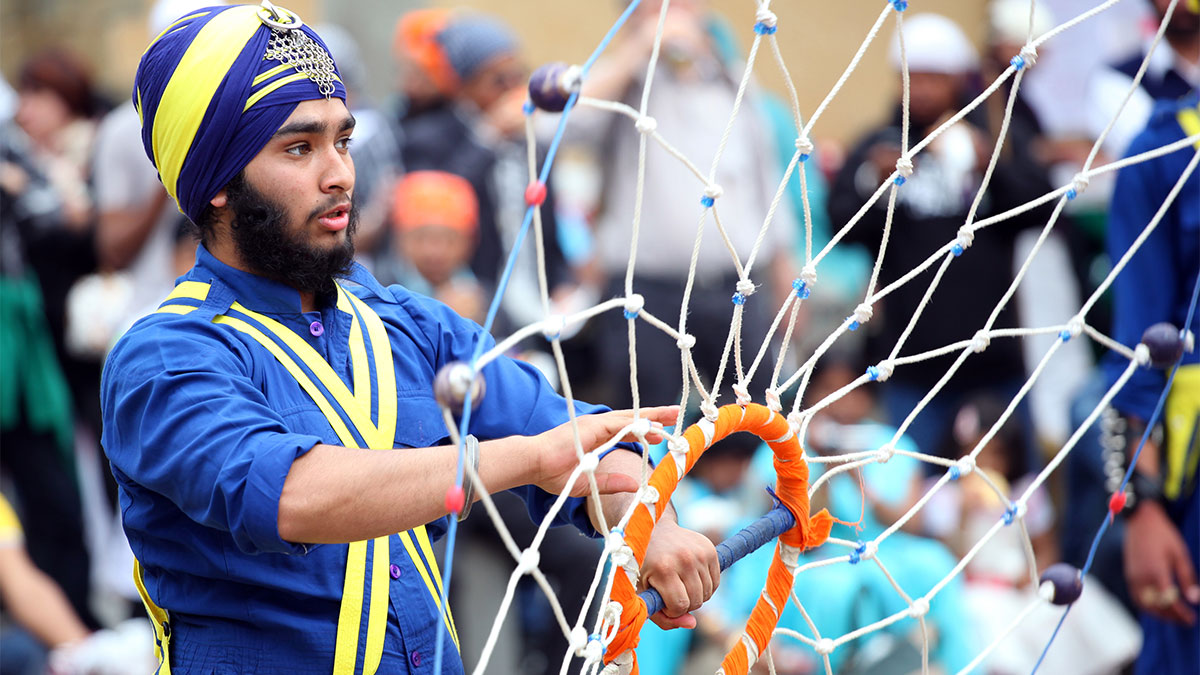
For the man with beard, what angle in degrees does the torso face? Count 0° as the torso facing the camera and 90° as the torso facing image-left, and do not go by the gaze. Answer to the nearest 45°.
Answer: approximately 315°

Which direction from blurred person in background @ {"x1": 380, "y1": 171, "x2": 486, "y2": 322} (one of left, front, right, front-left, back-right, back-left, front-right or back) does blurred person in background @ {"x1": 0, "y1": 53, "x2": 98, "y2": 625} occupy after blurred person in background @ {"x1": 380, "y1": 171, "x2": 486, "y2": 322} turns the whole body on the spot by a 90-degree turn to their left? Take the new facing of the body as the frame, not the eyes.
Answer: back

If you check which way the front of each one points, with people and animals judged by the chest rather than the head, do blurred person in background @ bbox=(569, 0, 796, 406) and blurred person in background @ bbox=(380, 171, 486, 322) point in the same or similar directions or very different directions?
same or similar directions

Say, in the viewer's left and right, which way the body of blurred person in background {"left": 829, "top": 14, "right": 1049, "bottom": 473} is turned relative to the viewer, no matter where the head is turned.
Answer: facing the viewer

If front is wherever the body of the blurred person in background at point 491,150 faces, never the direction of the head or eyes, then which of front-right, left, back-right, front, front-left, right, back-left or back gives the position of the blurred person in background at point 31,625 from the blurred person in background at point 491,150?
right

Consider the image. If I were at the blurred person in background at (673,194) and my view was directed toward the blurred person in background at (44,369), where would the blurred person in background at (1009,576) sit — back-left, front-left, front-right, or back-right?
back-left

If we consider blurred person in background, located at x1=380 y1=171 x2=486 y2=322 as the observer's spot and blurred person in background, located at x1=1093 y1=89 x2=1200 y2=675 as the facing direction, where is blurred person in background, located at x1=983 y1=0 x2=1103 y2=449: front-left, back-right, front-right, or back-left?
front-left

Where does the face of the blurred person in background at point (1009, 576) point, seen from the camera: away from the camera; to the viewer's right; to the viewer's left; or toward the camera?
toward the camera

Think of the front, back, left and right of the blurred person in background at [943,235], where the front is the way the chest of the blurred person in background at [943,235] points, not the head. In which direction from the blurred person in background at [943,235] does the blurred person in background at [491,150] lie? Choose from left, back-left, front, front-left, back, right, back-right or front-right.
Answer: right

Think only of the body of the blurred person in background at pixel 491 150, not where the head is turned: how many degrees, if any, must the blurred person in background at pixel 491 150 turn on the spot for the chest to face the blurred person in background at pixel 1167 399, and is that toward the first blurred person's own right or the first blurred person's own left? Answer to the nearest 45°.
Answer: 0° — they already face them

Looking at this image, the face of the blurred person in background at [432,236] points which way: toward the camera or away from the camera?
toward the camera

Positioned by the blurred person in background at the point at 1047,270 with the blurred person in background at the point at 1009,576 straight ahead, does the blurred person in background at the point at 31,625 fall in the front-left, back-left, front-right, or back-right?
front-right

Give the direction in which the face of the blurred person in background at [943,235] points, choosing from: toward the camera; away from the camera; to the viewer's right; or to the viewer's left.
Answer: toward the camera

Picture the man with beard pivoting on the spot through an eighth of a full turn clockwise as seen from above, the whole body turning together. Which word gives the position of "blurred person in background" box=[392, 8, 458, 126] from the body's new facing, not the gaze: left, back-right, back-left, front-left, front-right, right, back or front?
back

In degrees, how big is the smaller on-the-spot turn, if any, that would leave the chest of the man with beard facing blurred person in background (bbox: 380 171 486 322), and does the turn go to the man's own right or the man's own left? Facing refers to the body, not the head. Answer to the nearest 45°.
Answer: approximately 135° to the man's own left

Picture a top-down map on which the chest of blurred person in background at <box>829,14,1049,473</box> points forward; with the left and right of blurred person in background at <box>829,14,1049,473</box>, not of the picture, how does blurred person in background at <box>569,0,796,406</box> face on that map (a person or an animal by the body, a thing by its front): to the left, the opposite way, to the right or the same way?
the same way
